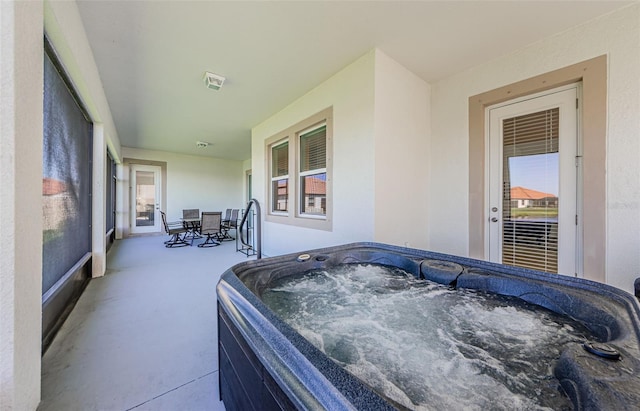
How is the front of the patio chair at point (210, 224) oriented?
away from the camera

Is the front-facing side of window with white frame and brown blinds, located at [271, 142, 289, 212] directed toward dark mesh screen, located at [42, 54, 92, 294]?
yes

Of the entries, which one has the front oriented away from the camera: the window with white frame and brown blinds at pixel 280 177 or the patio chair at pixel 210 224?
the patio chair

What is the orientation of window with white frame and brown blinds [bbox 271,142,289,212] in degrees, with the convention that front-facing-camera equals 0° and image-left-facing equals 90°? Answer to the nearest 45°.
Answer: approximately 45°

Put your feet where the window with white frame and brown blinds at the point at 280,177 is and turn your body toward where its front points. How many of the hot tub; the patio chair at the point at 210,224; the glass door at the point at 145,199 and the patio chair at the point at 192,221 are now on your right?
3

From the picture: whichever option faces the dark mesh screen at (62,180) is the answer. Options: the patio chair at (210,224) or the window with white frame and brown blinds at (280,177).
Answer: the window with white frame and brown blinds

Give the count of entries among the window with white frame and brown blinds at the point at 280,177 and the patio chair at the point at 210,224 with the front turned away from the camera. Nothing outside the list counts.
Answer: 1

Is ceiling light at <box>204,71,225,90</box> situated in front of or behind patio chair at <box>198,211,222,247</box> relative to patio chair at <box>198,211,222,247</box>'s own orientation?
behind

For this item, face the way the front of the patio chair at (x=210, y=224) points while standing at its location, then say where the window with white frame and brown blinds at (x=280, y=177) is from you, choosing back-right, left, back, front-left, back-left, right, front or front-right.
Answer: back-right

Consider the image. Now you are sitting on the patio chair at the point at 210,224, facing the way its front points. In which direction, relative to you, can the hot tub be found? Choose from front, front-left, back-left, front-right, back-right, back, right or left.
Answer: back

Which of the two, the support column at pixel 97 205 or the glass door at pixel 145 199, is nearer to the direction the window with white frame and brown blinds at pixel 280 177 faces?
the support column

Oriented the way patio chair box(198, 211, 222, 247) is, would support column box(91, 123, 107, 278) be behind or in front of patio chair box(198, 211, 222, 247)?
behind
